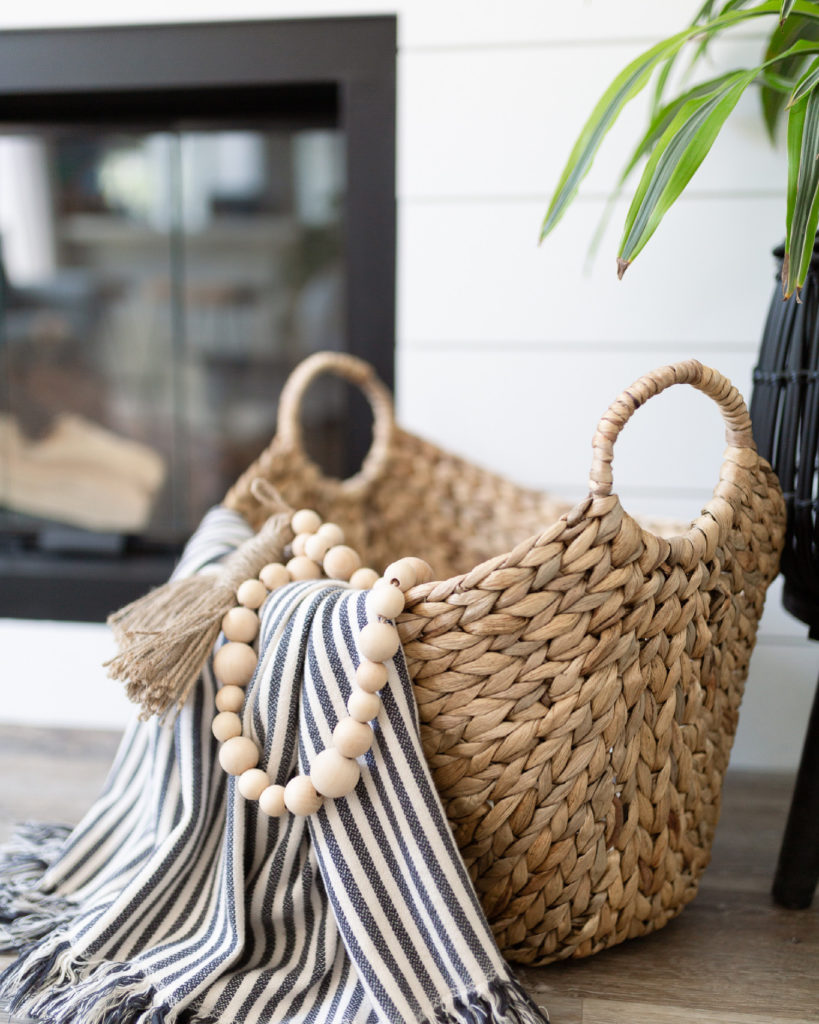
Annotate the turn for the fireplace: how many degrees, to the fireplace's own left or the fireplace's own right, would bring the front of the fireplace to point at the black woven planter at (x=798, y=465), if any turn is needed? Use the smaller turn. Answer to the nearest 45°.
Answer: approximately 45° to the fireplace's own left

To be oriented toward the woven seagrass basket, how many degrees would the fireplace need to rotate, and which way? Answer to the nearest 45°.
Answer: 0° — it already faces it

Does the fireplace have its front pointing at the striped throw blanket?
yes

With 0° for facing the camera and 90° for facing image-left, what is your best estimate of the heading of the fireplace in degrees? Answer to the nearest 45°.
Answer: approximately 0°

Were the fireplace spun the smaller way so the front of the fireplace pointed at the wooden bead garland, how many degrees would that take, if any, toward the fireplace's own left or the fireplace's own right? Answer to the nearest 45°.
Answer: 0° — it already faces it

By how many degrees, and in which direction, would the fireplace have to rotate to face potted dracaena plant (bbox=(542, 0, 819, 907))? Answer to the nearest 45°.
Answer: approximately 45° to its left
